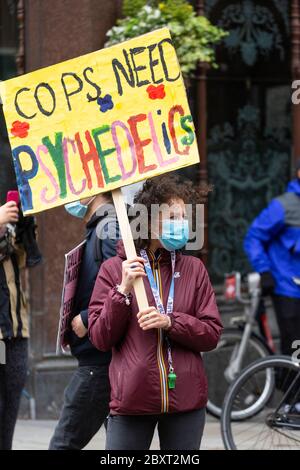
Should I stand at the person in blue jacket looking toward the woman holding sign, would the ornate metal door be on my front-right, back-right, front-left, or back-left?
back-right

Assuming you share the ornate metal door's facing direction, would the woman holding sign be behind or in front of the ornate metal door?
in front

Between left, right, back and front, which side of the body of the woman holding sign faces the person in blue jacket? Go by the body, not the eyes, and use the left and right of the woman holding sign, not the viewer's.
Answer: back

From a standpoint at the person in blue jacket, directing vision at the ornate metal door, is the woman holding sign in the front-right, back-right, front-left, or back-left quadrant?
back-left

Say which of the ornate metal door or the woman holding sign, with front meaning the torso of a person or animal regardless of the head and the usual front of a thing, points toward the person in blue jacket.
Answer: the ornate metal door

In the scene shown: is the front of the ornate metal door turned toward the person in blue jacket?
yes

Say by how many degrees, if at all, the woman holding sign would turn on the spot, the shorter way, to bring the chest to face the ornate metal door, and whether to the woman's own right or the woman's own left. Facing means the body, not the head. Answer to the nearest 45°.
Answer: approximately 180°

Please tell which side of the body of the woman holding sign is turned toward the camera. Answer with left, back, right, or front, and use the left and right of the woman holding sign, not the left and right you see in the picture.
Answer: front
